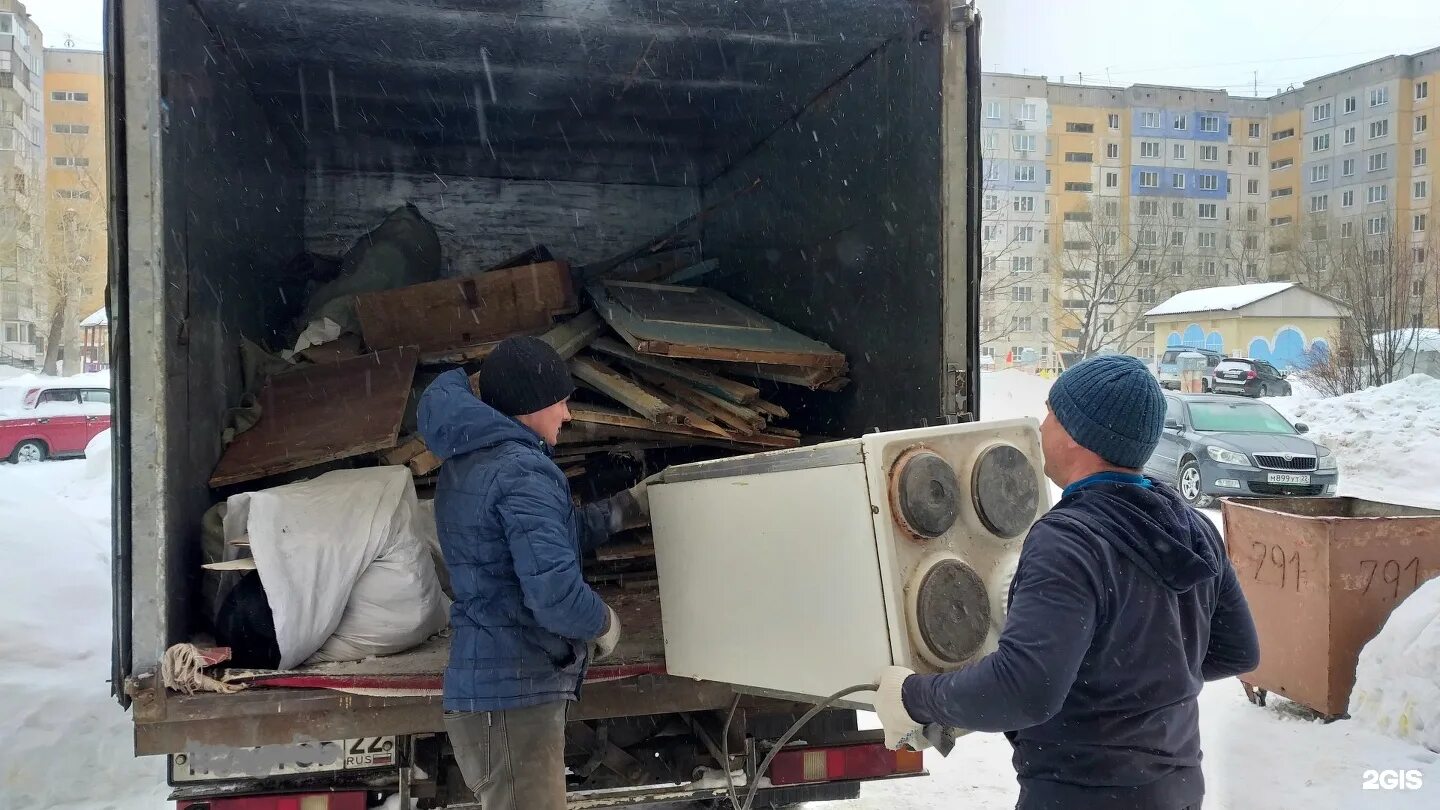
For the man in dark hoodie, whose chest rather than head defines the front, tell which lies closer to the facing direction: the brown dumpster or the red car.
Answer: the red car

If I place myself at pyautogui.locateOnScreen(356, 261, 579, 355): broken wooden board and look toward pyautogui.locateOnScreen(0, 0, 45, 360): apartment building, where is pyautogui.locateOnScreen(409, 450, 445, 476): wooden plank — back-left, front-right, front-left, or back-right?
back-left

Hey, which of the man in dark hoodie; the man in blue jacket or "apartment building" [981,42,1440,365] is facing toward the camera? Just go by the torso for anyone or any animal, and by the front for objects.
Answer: the apartment building

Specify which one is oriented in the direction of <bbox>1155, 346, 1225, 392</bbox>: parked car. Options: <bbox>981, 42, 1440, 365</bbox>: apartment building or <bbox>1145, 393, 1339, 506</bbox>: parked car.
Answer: the apartment building

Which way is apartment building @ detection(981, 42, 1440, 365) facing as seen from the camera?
toward the camera

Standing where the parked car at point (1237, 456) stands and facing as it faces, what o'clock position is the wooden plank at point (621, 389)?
The wooden plank is roughly at 2 o'clock from the parked car.

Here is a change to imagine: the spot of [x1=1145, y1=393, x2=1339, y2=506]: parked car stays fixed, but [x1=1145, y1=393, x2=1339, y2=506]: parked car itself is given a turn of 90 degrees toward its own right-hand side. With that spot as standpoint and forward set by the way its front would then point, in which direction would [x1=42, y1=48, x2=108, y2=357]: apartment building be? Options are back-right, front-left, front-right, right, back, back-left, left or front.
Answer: front-right

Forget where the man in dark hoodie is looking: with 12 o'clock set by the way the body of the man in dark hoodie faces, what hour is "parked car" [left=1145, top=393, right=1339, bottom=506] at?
The parked car is roughly at 2 o'clock from the man in dark hoodie.

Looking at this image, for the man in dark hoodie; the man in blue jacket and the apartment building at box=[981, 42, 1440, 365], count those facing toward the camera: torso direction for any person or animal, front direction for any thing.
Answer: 1

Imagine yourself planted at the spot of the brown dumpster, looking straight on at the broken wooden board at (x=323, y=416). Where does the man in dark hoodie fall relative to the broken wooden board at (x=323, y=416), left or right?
left

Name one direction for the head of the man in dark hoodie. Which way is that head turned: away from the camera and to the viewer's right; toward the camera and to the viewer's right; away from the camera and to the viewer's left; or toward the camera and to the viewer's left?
away from the camera and to the viewer's left

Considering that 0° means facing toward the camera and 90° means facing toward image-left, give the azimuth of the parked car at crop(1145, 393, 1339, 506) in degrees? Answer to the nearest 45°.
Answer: approximately 315°

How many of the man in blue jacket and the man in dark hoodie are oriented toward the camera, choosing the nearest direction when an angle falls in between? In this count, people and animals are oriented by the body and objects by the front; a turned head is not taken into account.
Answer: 0

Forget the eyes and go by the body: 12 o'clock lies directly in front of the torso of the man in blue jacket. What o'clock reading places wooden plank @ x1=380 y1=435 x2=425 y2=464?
The wooden plank is roughly at 10 o'clock from the man in blue jacket.

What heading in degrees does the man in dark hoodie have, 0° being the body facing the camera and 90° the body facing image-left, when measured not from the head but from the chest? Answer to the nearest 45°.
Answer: approximately 135°

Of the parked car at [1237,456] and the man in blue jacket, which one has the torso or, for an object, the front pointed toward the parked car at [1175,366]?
the man in blue jacket

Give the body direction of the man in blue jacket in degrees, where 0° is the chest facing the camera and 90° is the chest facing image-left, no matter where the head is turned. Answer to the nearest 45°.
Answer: approximately 225°

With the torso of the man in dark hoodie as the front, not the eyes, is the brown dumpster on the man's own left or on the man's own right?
on the man's own right

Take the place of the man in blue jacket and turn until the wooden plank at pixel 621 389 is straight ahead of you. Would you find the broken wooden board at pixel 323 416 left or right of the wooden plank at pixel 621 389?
left

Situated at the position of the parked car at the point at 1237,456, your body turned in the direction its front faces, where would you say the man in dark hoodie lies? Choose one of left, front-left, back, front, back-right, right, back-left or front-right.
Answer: front-right

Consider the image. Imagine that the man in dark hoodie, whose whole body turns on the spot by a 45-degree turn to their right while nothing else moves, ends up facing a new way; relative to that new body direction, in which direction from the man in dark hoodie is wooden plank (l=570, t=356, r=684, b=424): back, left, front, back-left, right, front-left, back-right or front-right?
front-left

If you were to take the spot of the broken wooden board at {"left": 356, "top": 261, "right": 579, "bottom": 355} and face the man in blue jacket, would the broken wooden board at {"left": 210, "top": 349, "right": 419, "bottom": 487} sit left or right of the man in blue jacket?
right
